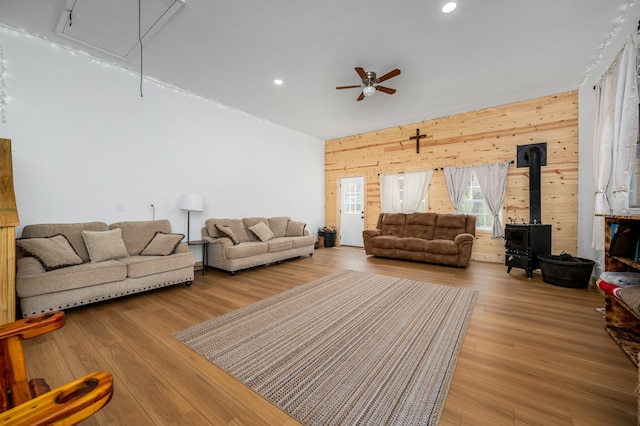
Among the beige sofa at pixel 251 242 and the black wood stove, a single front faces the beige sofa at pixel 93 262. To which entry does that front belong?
the black wood stove

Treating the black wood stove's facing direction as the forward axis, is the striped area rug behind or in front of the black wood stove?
in front

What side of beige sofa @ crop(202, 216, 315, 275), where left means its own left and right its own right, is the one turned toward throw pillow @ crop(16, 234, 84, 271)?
right

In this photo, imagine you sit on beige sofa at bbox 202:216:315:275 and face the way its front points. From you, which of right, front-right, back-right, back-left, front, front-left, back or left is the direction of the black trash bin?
left

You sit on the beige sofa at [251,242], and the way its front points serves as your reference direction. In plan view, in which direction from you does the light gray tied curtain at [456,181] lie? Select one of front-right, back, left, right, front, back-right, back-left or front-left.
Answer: front-left

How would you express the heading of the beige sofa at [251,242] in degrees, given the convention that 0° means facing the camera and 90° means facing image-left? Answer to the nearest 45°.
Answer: approximately 315°

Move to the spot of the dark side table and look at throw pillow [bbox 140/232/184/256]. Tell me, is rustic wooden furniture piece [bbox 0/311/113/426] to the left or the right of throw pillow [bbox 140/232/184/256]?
left

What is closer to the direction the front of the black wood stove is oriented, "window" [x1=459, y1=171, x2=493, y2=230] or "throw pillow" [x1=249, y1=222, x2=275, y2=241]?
the throw pillow

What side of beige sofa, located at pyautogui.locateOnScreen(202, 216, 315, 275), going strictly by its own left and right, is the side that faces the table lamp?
right

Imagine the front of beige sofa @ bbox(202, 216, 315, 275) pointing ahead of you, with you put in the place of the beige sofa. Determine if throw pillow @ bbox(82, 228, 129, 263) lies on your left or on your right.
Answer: on your right

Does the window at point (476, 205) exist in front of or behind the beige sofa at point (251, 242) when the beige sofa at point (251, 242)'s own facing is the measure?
in front

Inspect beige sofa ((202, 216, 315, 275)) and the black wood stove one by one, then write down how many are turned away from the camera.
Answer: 0

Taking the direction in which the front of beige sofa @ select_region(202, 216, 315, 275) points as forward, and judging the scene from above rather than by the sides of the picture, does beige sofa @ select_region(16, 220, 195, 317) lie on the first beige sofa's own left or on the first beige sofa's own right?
on the first beige sofa's own right

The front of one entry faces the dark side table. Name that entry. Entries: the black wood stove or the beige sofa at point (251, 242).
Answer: the black wood stove

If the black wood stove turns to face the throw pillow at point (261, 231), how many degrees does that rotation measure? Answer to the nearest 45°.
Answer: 0° — it already faces it

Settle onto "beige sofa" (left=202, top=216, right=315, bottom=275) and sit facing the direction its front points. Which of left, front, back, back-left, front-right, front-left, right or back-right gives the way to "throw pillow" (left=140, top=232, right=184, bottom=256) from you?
right

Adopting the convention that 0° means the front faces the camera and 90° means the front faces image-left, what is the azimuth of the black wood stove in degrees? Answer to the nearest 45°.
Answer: approximately 45°
